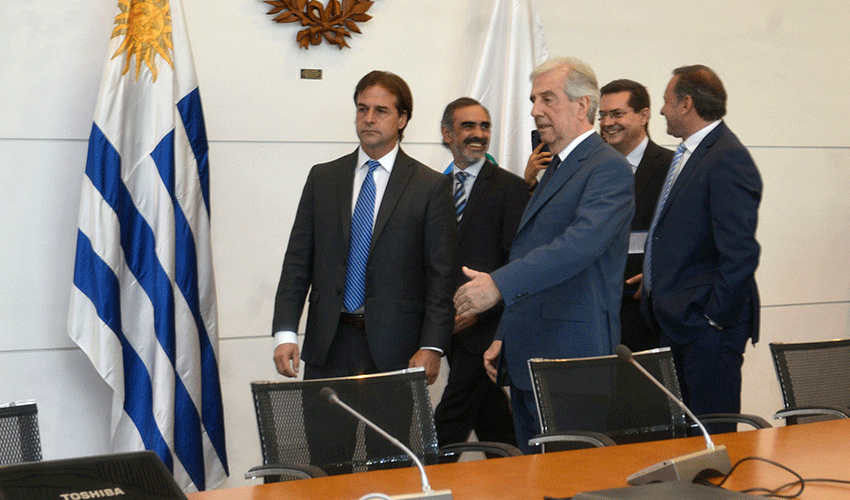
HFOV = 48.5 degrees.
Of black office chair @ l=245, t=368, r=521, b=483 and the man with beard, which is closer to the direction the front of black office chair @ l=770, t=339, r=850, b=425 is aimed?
the black office chair

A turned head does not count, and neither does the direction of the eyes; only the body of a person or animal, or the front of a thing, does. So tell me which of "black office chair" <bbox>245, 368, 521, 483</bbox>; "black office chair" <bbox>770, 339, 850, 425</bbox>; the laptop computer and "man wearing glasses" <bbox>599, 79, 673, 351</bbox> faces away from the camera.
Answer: the laptop computer

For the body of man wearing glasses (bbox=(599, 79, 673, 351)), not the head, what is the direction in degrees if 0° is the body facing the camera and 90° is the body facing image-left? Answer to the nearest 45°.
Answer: approximately 45°

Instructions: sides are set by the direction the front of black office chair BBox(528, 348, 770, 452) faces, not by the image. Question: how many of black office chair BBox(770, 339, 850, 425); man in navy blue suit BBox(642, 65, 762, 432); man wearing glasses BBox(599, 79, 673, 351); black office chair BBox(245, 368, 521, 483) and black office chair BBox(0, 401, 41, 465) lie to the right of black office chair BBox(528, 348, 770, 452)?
2

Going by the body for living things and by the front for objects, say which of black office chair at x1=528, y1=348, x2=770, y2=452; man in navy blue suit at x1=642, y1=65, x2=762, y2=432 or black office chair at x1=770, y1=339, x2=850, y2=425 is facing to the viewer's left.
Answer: the man in navy blue suit

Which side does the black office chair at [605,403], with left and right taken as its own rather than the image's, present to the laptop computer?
right

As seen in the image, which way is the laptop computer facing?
away from the camera

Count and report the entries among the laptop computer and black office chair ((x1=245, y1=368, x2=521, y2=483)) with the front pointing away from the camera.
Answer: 1

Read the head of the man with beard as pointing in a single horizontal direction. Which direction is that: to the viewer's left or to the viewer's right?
to the viewer's right
